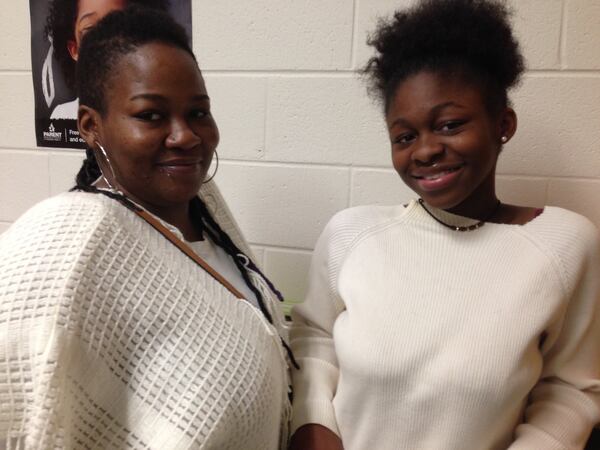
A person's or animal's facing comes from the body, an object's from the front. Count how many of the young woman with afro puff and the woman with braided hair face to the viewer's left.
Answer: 0

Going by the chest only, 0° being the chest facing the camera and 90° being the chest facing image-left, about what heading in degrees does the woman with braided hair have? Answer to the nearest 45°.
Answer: approximately 315°

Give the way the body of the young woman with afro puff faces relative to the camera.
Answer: toward the camera
